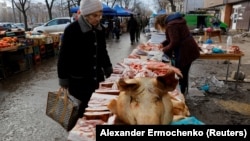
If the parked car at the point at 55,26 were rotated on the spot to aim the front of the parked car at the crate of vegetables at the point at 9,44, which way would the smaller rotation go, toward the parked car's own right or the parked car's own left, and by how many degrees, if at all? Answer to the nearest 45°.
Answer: approximately 90° to the parked car's own left

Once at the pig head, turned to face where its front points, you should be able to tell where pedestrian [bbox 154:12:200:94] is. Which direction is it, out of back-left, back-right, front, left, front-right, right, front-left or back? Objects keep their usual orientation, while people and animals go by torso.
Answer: back

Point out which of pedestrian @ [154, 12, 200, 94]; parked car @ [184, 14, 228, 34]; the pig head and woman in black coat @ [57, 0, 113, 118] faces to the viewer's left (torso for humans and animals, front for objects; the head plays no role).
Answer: the pedestrian

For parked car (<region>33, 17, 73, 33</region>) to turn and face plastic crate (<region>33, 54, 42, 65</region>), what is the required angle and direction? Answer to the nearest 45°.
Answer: approximately 90° to its left

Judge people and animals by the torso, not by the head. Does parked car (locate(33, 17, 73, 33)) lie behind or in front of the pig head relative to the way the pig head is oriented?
behind

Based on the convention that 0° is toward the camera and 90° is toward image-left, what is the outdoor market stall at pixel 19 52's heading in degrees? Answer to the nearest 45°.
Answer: approximately 315°

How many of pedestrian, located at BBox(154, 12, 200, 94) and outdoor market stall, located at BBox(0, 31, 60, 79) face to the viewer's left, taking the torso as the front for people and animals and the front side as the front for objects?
1

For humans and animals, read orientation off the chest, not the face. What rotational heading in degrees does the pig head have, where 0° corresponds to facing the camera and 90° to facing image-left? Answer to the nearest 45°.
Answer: approximately 0°

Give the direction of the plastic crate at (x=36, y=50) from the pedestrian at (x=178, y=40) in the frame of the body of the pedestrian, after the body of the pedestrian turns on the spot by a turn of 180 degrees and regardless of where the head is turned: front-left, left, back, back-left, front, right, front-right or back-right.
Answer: back-left
